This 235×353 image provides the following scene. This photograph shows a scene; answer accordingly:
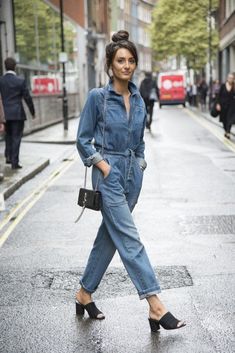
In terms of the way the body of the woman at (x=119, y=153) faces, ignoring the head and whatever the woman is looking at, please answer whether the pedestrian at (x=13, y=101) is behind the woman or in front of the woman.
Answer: behind

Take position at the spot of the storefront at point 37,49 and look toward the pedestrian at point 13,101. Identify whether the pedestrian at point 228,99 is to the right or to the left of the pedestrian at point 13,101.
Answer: left
